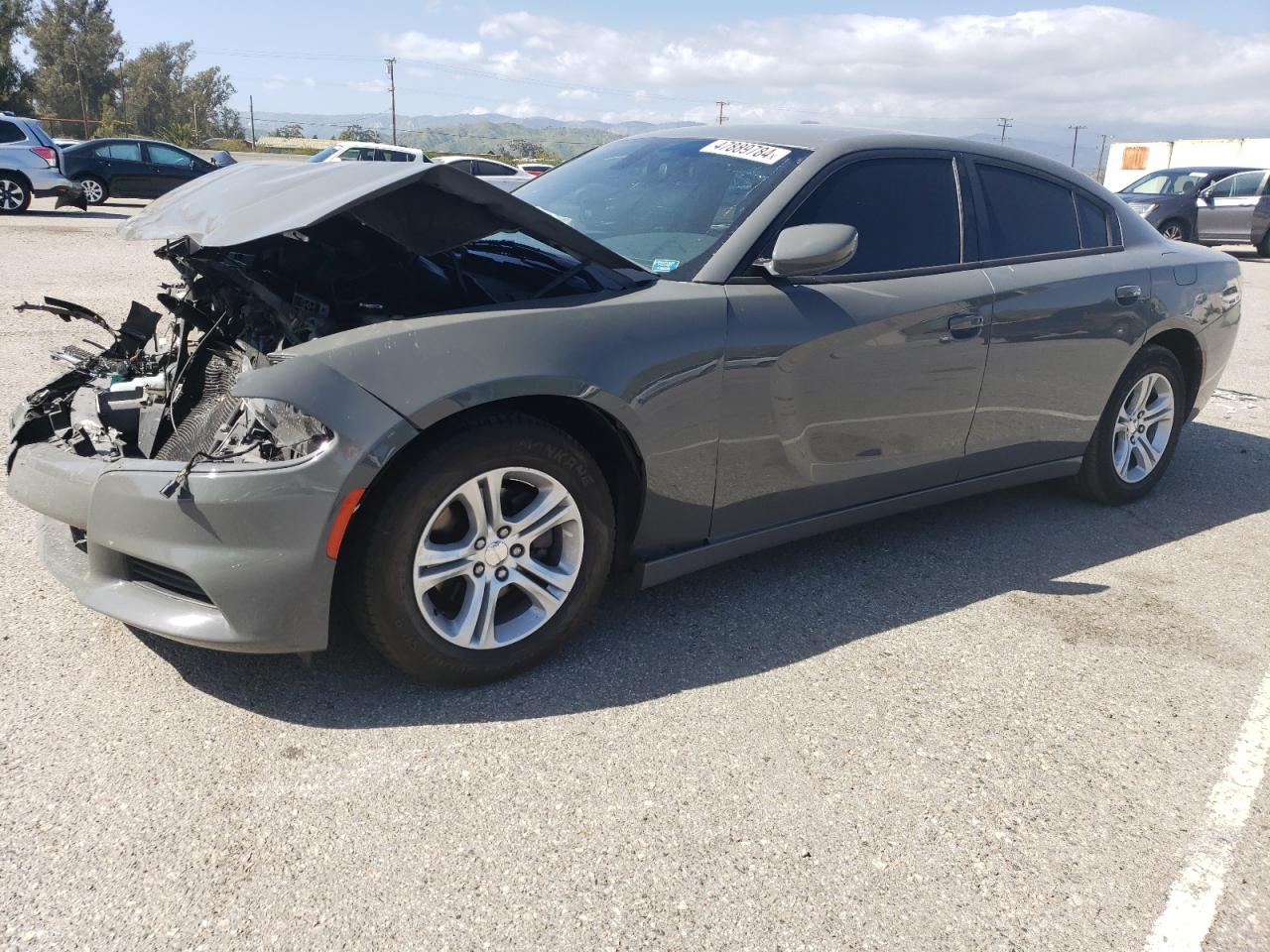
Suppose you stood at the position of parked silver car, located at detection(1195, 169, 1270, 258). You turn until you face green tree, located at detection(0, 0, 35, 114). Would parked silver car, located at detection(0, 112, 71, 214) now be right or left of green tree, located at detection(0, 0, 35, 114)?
left

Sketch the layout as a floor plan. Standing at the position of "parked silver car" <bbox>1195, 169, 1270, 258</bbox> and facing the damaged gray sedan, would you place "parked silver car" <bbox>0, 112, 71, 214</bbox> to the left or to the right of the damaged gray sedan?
right

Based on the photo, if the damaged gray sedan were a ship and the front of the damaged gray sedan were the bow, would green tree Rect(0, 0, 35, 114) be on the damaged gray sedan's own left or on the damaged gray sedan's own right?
on the damaged gray sedan's own right

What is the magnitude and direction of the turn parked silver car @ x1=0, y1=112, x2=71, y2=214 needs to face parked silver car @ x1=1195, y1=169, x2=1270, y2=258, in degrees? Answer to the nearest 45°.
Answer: approximately 180°

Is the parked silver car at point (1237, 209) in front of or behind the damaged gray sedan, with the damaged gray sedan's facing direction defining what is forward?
behind

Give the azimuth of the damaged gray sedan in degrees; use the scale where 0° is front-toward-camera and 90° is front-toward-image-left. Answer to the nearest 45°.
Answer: approximately 45°

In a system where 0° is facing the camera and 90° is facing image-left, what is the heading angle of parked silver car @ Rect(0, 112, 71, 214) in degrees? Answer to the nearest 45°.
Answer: approximately 90°

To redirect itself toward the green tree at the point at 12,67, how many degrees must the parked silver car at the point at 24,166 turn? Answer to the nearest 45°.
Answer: approximately 90° to its right
